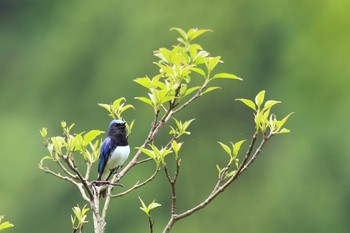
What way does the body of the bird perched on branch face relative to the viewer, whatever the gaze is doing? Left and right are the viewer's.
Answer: facing the viewer and to the right of the viewer
